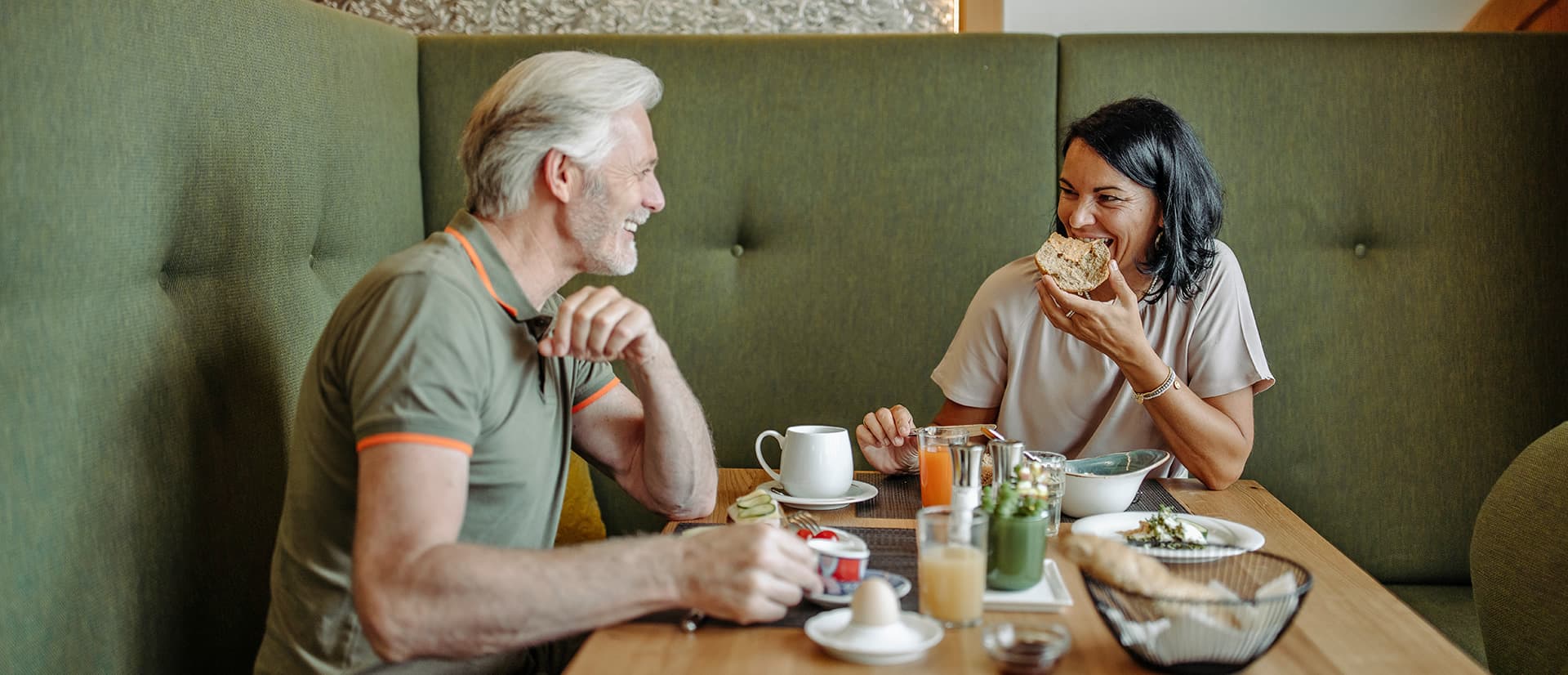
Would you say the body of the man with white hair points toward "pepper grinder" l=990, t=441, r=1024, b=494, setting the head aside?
yes

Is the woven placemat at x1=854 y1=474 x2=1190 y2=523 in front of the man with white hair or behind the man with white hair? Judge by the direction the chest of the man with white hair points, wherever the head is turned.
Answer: in front

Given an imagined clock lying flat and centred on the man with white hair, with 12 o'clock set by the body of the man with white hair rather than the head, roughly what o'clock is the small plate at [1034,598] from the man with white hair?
The small plate is roughly at 1 o'clock from the man with white hair.

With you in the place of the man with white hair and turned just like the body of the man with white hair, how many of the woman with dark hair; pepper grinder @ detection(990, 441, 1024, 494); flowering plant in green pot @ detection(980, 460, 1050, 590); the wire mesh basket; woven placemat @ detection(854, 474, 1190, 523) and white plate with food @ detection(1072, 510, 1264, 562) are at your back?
0

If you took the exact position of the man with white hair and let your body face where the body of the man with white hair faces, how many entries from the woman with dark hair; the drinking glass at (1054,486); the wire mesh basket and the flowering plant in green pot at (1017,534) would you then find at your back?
0

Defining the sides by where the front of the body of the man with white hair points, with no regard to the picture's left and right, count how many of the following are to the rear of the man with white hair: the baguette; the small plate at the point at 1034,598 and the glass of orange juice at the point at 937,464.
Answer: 0

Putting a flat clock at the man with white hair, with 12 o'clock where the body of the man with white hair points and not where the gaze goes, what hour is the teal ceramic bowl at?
The teal ceramic bowl is roughly at 12 o'clock from the man with white hair.

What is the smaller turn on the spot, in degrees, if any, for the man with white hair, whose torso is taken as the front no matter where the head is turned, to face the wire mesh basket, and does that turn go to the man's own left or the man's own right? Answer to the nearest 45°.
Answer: approximately 45° to the man's own right

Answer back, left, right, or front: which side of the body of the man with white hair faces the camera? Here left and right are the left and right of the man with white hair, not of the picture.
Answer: right

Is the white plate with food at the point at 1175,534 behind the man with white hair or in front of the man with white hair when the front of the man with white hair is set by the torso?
in front

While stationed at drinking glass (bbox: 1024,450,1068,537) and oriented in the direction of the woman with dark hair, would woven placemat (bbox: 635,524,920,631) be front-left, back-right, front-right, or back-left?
back-left

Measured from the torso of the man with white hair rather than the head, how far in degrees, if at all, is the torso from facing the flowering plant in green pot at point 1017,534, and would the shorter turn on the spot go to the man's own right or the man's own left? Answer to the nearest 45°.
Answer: approximately 45° to the man's own right

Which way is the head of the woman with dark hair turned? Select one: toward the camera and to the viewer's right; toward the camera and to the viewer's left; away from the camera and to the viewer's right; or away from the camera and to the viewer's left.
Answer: toward the camera and to the viewer's left

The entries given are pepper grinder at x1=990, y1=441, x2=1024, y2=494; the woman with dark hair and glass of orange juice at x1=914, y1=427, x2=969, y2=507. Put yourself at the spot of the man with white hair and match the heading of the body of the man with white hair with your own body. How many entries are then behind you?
0

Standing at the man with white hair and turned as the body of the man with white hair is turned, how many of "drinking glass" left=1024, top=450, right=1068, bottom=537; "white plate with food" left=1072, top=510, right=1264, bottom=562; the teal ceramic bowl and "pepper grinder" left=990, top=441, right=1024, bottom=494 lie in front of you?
4

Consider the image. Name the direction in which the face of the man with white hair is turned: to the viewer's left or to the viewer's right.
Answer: to the viewer's right

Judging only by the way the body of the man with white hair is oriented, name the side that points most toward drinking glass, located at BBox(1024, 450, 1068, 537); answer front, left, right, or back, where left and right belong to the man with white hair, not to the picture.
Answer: front
